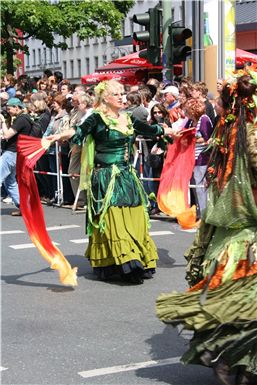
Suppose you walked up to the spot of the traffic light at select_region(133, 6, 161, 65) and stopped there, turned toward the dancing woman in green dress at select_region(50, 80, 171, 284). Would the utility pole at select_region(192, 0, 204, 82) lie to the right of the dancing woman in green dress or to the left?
left

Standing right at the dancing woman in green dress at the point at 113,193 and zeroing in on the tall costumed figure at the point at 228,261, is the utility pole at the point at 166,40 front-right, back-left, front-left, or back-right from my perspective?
back-left

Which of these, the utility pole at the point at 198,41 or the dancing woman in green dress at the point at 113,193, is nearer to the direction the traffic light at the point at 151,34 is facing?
the dancing woman in green dress

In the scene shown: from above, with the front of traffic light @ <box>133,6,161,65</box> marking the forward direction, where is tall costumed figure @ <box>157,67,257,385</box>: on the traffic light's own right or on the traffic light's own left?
on the traffic light's own left

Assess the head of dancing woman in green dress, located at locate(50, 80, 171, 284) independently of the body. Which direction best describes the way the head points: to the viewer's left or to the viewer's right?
to the viewer's right

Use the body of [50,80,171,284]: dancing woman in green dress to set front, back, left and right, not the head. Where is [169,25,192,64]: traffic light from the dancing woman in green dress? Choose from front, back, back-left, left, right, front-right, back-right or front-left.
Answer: back-left

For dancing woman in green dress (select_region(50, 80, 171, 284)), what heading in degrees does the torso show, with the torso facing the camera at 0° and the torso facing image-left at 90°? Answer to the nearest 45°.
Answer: approximately 315°

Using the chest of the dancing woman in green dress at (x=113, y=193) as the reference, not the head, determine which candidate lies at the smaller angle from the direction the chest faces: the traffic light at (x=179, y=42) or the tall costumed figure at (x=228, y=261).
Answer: the tall costumed figure

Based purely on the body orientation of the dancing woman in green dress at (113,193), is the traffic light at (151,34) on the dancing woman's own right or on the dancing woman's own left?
on the dancing woman's own left
